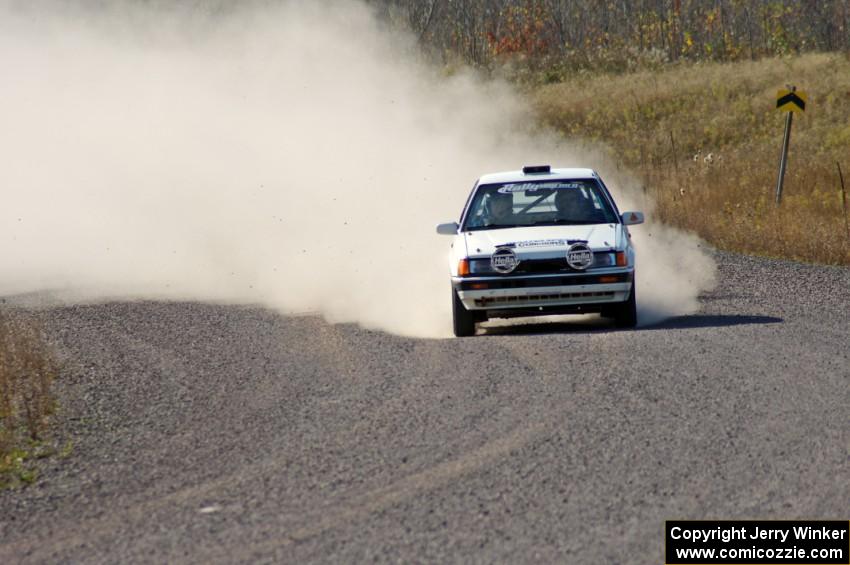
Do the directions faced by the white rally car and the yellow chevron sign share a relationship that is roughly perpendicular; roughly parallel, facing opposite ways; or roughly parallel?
roughly parallel

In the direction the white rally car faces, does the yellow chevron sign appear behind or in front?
behind

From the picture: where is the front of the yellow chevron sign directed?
toward the camera

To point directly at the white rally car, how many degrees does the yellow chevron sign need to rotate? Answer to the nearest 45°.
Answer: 0° — it already faces it

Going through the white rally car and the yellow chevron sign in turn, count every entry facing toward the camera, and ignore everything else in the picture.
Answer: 2

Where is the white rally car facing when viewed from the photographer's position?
facing the viewer
